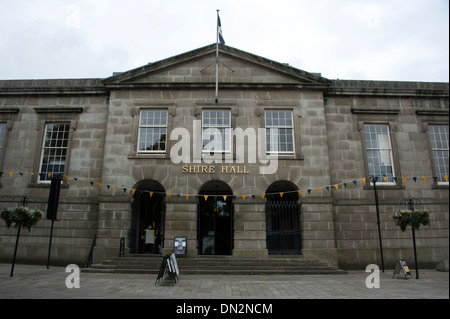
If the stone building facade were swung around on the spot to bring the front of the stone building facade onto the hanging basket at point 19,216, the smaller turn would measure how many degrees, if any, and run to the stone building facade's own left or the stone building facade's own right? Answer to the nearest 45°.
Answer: approximately 45° to the stone building facade's own right

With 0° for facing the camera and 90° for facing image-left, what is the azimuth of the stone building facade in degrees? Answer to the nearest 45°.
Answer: approximately 0°

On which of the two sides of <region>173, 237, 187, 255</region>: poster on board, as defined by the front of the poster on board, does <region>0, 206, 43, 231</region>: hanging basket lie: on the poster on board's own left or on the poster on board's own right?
on the poster on board's own right
